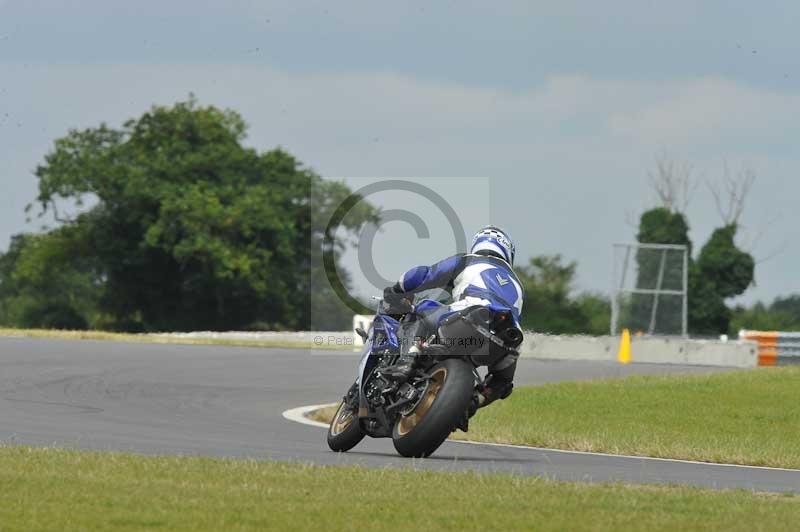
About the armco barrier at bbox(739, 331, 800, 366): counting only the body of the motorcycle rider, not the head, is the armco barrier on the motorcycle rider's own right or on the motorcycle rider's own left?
on the motorcycle rider's own right

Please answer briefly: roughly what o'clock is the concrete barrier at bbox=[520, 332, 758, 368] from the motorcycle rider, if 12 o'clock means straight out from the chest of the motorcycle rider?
The concrete barrier is roughly at 2 o'clock from the motorcycle rider.

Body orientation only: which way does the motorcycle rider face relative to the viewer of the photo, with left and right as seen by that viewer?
facing away from the viewer and to the left of the viewer
